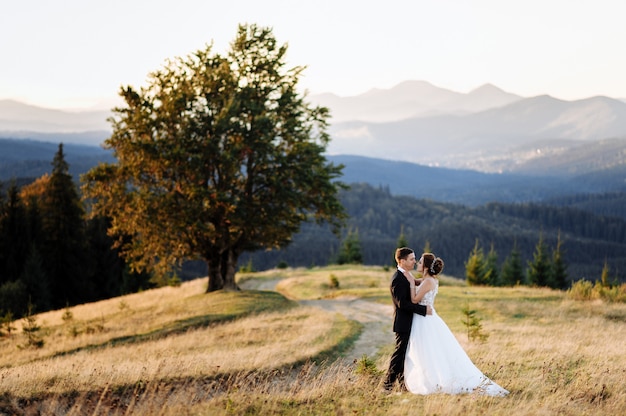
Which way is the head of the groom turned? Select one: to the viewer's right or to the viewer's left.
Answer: to the viewer's right

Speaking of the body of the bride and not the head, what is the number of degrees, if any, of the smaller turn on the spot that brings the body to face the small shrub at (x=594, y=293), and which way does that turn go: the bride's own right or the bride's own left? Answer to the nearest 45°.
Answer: approximately 90° to the bride's own right

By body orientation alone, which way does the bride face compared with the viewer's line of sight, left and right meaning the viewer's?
facing to the left of the viewer

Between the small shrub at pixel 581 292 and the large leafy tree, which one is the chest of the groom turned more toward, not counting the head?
the small shrub

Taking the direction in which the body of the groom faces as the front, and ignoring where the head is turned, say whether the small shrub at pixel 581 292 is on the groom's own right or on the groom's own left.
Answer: on the groom's own left

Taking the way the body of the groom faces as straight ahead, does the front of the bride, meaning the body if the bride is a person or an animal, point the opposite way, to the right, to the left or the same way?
the opposite way

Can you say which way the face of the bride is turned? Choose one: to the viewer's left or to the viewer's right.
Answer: to the viewer's left

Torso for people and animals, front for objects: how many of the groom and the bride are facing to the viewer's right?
1

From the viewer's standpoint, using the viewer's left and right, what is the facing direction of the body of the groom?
facing to the right of the viewer
